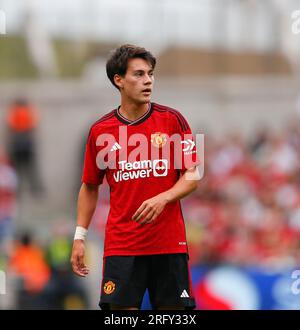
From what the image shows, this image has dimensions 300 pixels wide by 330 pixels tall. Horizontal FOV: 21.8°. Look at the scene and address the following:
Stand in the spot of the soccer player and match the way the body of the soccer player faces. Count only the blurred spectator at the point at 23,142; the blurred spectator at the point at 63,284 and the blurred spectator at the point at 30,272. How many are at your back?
3

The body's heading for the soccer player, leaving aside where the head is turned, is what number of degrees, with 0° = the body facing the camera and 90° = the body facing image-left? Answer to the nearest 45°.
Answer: approximately 0°

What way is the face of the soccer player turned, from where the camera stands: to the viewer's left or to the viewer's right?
to the viewer's right

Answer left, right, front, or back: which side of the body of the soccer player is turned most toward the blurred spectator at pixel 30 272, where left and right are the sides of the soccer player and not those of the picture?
back

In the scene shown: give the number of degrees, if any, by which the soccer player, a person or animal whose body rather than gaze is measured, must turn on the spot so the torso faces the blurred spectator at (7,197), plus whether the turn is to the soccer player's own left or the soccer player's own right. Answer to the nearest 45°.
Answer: approximately 180°

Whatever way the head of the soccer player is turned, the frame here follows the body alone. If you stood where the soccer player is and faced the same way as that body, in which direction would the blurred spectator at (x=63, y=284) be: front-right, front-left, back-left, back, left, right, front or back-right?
back

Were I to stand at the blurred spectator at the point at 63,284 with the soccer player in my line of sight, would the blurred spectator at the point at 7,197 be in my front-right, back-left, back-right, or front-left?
back-right

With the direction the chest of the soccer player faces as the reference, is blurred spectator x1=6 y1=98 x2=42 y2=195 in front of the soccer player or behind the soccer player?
behind
